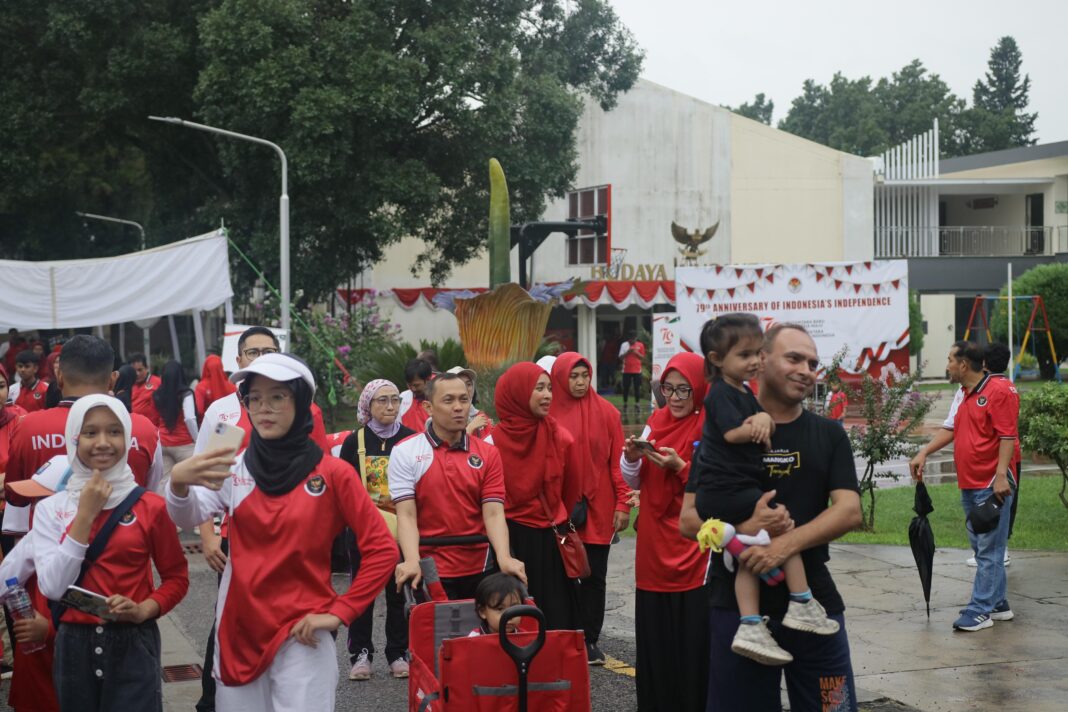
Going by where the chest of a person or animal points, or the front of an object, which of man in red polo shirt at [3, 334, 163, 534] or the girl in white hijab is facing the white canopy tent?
the man in red polo shirt

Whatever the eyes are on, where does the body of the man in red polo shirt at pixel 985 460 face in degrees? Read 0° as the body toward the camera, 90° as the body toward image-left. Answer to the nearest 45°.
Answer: approximately 45°

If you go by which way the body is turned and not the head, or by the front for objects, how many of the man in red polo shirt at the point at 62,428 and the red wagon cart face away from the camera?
1

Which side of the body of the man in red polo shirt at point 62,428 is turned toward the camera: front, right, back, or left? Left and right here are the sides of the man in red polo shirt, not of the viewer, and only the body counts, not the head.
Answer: back

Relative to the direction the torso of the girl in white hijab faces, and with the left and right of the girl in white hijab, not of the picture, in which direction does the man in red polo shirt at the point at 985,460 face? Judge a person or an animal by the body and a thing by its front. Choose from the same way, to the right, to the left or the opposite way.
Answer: to the right

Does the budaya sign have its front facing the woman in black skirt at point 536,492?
yes

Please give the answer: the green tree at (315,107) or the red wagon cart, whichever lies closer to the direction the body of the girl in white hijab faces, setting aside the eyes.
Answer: the red wagon cart

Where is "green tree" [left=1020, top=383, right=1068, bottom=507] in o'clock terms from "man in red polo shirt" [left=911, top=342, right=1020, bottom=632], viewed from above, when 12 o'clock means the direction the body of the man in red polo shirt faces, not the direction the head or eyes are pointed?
The green tree is roughly at 5 o'clock from the man in red polo shirt.

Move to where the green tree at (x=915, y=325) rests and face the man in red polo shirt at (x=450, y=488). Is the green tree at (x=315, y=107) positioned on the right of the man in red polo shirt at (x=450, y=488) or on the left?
right

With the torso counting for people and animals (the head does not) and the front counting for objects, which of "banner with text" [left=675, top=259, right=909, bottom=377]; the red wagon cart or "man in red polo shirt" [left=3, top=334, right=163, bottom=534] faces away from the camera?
the man in red polo shirt
